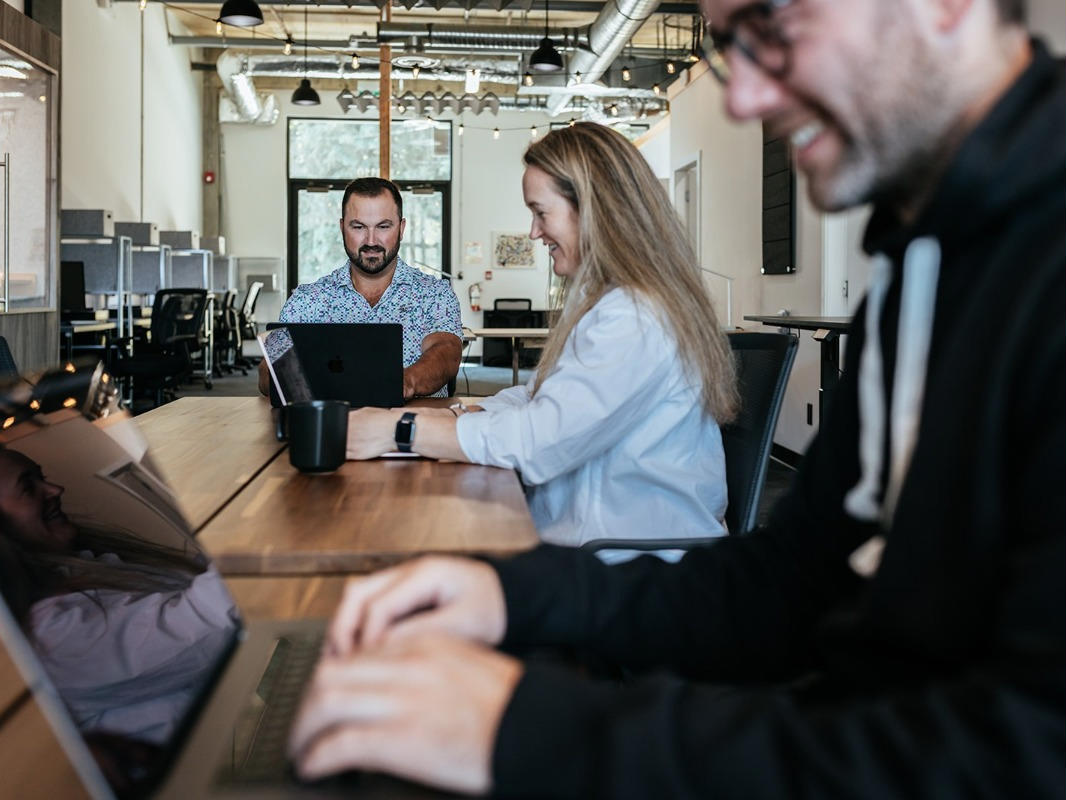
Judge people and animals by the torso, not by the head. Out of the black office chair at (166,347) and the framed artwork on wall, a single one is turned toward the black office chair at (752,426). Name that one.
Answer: the framed artwork on wall

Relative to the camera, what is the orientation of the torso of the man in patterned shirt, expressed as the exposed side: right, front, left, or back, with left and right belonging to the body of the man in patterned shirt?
front

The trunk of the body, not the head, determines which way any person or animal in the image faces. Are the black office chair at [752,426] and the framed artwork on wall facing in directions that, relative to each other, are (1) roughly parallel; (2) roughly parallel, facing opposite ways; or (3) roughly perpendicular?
roughly perpendicular

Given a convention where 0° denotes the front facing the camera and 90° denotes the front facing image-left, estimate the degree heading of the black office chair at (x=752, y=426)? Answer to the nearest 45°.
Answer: approximately 90°

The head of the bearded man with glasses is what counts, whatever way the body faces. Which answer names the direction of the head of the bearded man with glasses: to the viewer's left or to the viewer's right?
to the viewer's left

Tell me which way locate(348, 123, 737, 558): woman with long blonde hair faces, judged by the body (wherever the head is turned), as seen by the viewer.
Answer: to the viewer's left

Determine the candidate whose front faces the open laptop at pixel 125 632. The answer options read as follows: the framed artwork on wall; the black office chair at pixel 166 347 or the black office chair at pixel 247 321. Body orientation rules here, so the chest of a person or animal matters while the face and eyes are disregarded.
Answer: the framed artwork on wall

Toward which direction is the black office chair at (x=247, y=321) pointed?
to the viewer's left

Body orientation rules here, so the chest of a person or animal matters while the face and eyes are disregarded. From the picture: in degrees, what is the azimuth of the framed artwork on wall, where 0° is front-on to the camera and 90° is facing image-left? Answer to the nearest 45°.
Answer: approximately 0°

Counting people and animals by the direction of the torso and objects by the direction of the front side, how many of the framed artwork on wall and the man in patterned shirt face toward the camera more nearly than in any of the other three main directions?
2

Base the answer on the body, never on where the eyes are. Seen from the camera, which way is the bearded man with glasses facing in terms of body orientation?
to the viewer's left

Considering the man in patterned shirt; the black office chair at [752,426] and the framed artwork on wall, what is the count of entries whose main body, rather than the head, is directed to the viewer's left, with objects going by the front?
1

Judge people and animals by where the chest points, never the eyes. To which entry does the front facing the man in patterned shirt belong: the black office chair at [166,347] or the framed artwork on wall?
the framed artwork on wall

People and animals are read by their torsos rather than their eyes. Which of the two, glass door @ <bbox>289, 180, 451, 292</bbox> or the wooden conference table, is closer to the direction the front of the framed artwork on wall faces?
the wooden conference table

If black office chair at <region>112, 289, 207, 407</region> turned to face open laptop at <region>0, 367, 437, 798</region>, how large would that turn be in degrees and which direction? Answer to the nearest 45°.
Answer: approximately 135° to its left

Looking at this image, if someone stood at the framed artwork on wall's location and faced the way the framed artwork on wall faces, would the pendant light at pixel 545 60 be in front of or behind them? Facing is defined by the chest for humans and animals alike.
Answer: in front
